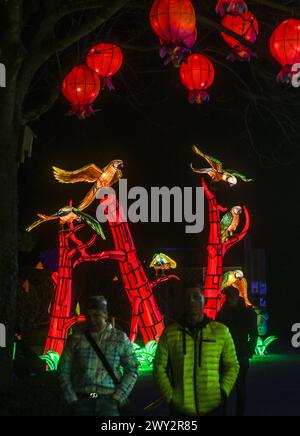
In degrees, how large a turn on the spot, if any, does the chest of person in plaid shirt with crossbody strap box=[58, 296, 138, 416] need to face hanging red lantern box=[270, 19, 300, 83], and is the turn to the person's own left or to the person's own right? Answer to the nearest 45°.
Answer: approximately 135° to the person's own left

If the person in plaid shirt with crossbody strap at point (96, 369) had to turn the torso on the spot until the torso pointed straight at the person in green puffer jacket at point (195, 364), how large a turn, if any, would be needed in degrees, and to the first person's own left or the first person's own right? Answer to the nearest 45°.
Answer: approximately 90° to the first person's own left

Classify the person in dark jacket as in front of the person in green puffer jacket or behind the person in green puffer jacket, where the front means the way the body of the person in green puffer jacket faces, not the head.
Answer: behind

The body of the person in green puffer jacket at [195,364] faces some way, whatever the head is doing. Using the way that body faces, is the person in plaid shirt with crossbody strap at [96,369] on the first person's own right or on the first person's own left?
on the first person's own right

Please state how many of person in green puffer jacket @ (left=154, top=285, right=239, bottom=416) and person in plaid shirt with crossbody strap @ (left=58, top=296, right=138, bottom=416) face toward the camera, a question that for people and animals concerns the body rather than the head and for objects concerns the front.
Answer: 2

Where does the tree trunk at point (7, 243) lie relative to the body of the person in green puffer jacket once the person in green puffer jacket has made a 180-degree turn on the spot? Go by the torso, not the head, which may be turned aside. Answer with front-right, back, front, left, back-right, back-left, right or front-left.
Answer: front-left

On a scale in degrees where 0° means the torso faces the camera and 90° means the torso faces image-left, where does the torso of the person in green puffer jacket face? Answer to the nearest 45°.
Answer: approximately 0°
